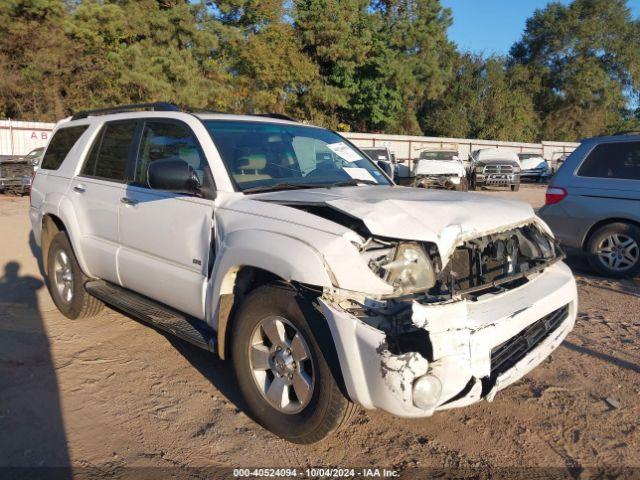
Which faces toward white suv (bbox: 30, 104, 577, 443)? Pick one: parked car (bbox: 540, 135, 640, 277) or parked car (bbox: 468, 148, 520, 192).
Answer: parked car (bbox: 468, 148, 520, 192)

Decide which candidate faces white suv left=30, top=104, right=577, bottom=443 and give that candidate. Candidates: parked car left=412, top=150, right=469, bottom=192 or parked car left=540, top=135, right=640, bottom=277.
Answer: parked car left=412, top=150, right=469, bottom=192

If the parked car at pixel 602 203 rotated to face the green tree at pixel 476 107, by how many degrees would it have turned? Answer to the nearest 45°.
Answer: approximately 90° to its left

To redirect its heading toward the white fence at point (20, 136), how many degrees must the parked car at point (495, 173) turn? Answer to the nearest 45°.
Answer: approximately 90° to its right

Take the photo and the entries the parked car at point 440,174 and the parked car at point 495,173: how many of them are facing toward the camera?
2

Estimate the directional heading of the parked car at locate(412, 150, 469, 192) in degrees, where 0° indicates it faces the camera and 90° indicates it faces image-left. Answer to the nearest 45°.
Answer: approximately 0°

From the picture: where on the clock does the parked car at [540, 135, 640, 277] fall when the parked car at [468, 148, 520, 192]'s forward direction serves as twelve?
the parked car at [540, 135, 640, 277] is roughly at 12 o'clock from the parked car at [468, 148, 520, 192].

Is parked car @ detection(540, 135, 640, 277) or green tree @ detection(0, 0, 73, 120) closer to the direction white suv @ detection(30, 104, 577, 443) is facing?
the parked car

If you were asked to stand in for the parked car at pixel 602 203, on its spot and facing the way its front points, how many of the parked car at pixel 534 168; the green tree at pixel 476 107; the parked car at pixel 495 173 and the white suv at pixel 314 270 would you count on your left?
3

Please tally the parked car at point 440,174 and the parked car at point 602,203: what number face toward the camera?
1

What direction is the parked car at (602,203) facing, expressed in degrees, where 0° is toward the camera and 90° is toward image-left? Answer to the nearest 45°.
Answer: approximately 270°

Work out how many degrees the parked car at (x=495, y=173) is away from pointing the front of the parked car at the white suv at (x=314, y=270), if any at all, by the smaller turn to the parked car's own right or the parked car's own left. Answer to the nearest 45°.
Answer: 0° — it already faces it

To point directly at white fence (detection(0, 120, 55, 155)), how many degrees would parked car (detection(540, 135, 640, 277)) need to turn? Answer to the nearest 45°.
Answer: approximately 180°

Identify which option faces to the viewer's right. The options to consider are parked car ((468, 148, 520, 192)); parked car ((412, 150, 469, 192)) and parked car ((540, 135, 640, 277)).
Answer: parked car ((540, 135, 640, 277))
